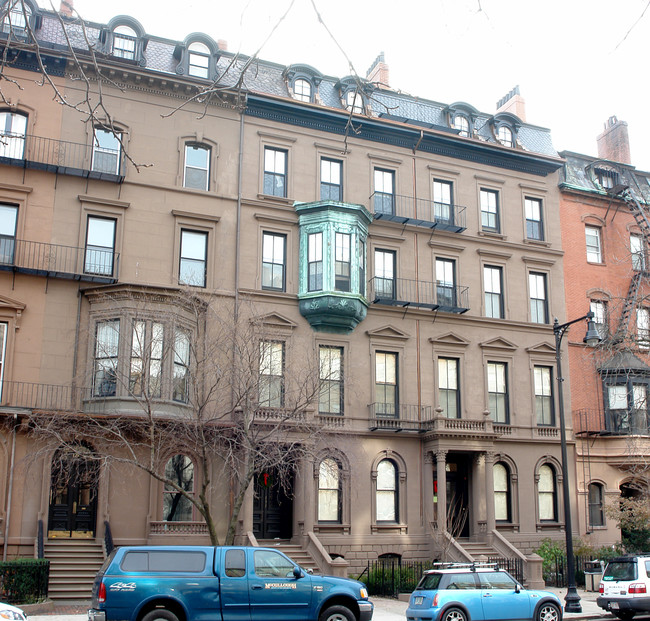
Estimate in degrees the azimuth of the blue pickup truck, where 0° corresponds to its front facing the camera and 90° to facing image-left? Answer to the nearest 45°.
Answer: approximately 270°
